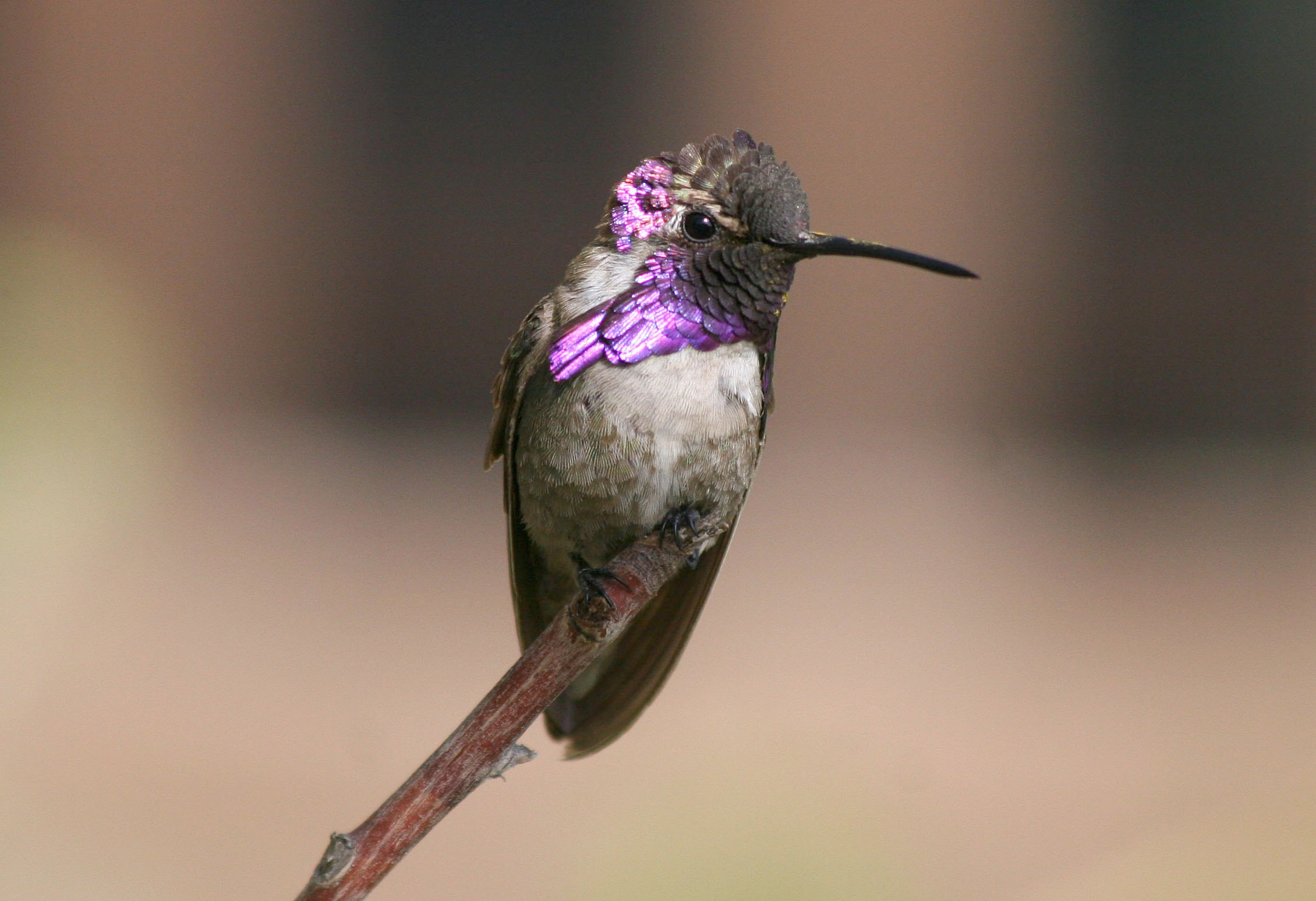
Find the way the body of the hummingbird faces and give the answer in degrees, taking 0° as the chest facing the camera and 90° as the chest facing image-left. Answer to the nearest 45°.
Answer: approximately 315°
